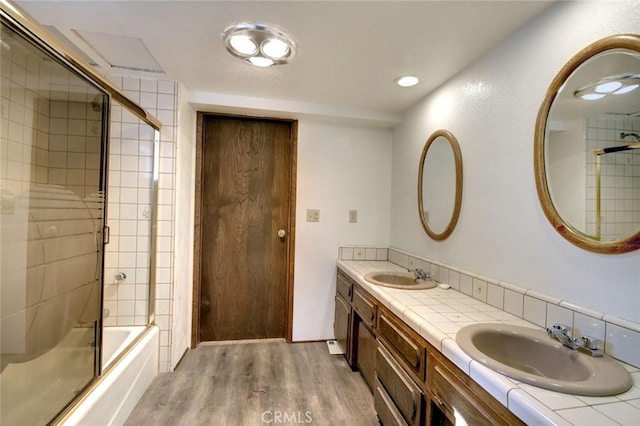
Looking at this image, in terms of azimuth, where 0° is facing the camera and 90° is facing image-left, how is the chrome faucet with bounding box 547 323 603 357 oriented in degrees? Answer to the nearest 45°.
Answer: approximately 45°

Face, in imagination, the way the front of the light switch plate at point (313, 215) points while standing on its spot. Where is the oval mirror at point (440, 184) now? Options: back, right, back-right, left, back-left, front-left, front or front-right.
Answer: front-left

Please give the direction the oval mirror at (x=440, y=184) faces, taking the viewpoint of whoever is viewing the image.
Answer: facing the viewer and to the left of the viewer

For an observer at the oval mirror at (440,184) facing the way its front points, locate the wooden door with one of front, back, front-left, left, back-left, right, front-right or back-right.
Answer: front-right

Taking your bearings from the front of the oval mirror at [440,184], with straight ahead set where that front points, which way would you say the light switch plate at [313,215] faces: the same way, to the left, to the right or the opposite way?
to the left

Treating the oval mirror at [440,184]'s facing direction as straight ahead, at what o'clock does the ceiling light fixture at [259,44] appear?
The ceiling light fixture is roughly at 12 o'clock from the oval mirror.

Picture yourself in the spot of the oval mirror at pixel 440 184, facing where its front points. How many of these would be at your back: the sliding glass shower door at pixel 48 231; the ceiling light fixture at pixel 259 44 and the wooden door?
0

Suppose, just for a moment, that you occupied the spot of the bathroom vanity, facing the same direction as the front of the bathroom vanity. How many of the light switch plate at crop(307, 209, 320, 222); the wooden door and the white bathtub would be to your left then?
0

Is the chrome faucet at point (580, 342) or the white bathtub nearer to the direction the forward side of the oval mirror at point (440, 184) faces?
the white bathtub

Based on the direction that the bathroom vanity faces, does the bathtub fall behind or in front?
in front

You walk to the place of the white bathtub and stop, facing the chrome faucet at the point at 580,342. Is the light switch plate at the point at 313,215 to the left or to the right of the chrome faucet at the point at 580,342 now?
left

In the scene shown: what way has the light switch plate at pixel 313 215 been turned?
toward the camera

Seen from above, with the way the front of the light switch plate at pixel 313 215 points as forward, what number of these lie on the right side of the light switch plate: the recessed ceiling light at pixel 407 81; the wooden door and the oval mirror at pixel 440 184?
1

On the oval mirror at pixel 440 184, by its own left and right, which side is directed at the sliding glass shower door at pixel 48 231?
front

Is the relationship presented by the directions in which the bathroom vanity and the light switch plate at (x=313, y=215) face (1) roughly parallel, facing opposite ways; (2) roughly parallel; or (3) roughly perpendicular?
roughly perpendicular

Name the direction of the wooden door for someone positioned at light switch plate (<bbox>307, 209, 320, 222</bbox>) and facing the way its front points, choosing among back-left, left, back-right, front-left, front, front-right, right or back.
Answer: right
